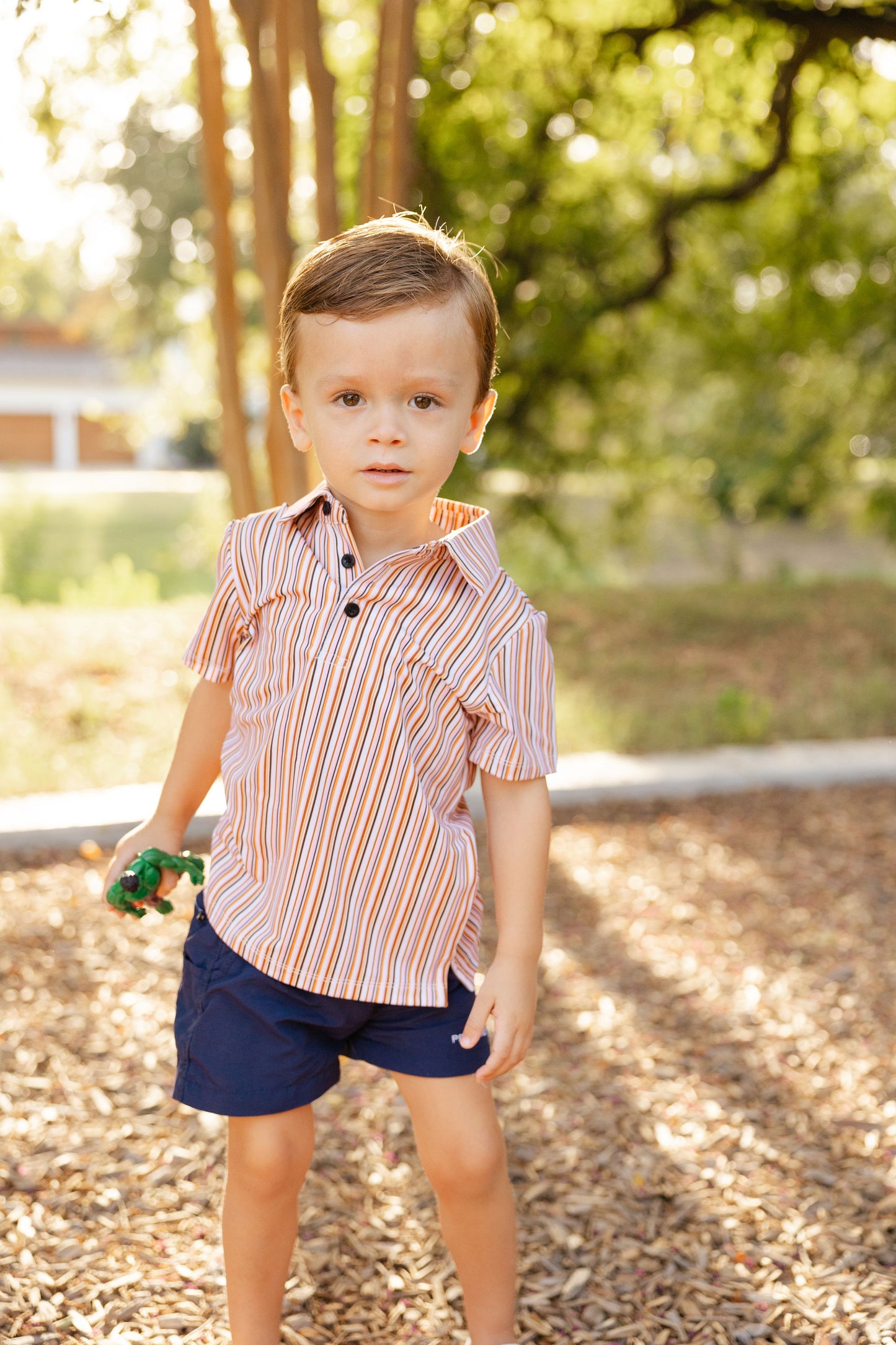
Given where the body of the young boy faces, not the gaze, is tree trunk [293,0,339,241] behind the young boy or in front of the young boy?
behind

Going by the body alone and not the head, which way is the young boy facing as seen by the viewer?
toward the camera

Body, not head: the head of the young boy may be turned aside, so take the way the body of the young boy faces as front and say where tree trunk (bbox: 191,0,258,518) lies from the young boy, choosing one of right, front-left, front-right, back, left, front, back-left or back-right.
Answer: back

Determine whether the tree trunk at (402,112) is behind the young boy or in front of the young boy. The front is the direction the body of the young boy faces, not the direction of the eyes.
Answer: behind

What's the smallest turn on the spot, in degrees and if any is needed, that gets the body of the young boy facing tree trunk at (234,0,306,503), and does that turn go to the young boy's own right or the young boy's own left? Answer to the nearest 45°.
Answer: approximately 180°

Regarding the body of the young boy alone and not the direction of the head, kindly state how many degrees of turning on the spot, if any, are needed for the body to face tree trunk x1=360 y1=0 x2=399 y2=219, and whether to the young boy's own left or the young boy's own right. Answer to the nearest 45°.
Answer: approximately 180°

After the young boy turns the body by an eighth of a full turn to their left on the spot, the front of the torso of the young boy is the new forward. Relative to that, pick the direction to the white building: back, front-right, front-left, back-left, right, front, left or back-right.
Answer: back-left
